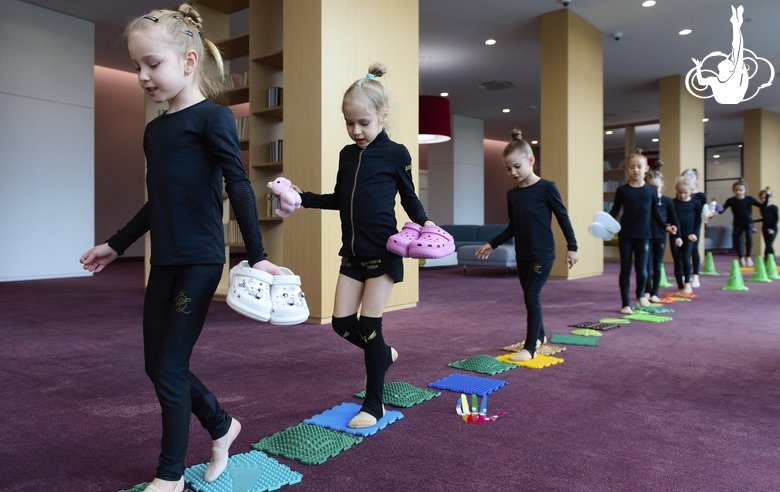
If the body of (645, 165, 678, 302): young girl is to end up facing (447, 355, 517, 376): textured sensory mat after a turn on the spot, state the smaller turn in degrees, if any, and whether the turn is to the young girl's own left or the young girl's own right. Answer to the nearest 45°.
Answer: approximately 45° to the young girl's own left

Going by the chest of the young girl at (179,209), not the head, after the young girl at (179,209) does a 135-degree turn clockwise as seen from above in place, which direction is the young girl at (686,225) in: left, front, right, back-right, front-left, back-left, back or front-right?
front-right

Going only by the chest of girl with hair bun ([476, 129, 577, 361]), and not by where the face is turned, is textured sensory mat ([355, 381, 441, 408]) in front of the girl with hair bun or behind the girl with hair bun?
in front

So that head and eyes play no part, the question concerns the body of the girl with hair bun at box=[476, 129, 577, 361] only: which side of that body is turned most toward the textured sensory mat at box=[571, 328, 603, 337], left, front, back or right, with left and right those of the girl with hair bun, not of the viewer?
back

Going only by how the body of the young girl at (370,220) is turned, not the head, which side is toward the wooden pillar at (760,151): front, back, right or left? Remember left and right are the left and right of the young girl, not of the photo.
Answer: back

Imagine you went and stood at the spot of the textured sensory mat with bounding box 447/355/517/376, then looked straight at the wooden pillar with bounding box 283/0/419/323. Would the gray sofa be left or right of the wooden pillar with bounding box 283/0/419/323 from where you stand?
right

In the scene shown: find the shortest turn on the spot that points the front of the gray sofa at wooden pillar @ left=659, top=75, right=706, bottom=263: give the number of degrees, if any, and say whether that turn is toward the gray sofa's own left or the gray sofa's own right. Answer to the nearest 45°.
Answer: approximately 135° to the gray sofa's own left
